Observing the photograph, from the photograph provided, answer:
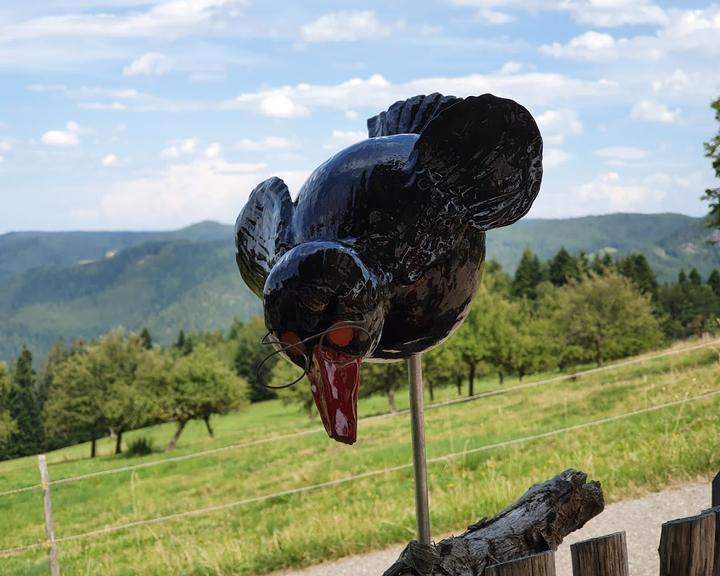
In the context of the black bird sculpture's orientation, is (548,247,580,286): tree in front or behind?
behind

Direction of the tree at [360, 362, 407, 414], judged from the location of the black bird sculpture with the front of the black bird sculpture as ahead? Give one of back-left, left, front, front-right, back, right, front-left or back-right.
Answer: back-right

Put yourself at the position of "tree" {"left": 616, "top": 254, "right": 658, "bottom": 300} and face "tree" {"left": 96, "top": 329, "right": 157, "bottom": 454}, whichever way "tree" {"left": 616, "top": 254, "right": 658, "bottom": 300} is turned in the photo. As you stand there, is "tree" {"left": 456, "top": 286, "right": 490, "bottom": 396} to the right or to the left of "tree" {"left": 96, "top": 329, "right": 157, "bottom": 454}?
left

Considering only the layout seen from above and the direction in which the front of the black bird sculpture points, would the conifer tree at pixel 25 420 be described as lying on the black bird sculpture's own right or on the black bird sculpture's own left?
on the black bird sculpture's own right

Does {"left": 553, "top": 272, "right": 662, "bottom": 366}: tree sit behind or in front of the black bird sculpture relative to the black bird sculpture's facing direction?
behind

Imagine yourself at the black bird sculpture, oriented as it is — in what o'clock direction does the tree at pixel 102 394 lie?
The tree is roughly at 4 o'clock from the black bird sculpture.

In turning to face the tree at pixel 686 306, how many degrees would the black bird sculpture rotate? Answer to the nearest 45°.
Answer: approximately 135° to its right

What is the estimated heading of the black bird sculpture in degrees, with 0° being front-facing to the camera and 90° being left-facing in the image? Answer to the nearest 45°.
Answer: approximately 45°

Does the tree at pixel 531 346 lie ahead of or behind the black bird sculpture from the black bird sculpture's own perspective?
behind

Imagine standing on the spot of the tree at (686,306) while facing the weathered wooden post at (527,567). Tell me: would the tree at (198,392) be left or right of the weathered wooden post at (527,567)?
right
